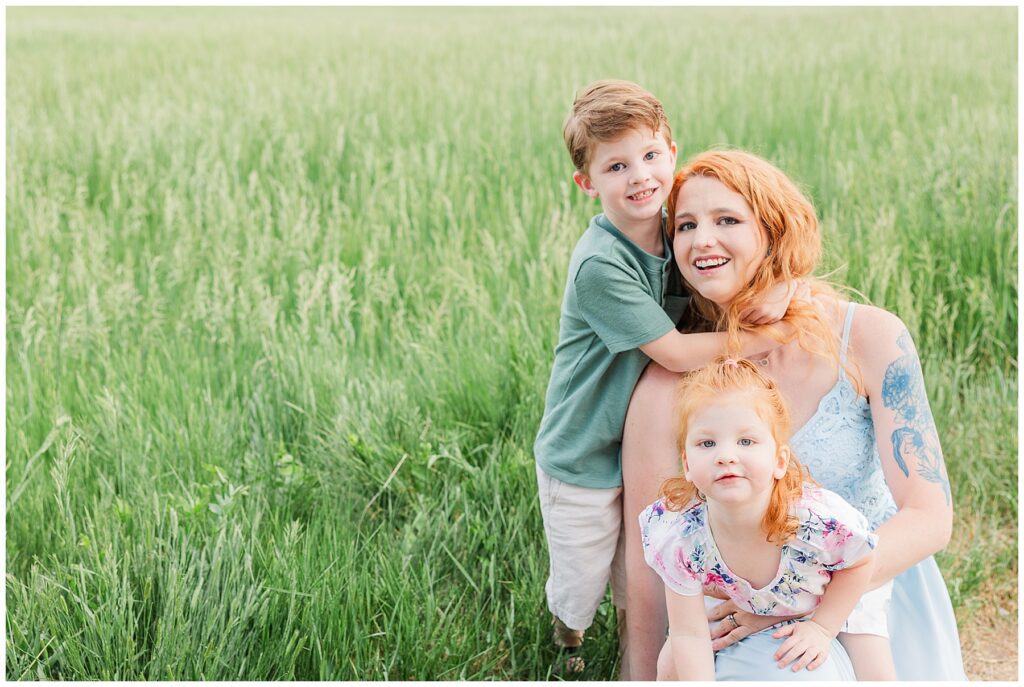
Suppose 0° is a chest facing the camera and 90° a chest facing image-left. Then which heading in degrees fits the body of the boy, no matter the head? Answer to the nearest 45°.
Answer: approximately 315°

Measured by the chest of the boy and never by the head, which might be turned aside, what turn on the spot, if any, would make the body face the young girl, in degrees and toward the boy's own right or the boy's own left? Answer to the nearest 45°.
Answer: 0° — they already face them

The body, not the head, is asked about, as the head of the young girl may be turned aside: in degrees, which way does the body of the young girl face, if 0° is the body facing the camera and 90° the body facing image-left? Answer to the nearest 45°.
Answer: approximately 0°

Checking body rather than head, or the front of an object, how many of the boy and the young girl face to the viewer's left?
0

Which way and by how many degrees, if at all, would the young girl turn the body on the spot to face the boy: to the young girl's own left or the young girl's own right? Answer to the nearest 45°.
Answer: approximately 135° to the young girl's own right
